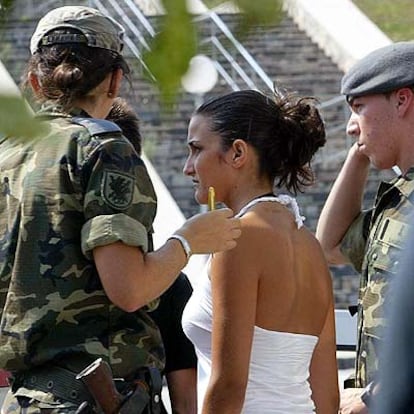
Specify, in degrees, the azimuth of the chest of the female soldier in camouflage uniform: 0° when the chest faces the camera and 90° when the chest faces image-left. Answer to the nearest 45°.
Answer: approximately 225°

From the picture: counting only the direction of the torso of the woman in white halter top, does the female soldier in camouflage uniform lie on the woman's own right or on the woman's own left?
on the woman's own left

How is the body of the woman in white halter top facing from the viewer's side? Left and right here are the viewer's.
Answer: facing away from the viewer and to the left of the viewer

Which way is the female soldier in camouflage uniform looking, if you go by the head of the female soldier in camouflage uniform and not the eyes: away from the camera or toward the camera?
away from the camera

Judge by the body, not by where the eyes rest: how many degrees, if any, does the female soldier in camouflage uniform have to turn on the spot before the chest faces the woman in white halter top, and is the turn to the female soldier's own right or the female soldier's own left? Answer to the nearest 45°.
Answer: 0° — they already face them

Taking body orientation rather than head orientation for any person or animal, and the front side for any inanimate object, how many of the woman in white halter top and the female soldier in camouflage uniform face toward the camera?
0

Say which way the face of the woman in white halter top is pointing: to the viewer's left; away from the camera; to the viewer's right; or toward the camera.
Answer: to the viewer's left
